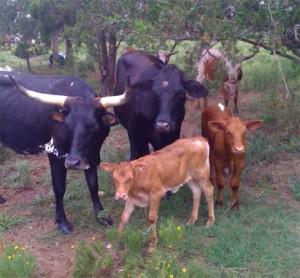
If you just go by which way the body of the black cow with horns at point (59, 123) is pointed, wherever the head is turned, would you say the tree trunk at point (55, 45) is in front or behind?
behind

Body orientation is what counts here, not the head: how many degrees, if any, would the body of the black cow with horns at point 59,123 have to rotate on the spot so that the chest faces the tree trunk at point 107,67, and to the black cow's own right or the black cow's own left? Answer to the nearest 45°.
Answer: approximately 135° to the black cow's own left

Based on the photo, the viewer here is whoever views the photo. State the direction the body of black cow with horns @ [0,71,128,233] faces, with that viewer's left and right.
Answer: facing the viewer and to the right of the viewer

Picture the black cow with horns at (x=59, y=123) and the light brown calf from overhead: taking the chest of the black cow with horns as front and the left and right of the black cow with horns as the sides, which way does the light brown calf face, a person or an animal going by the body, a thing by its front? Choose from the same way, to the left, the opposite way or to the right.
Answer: to the right

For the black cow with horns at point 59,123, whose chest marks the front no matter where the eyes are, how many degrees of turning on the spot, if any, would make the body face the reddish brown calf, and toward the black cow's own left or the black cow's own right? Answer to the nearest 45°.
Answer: approximately 45° to the black cow's own left

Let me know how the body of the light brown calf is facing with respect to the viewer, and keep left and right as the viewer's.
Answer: facing the viewer and to the left of the viewer

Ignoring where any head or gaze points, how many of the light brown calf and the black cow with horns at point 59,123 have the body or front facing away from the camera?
0
